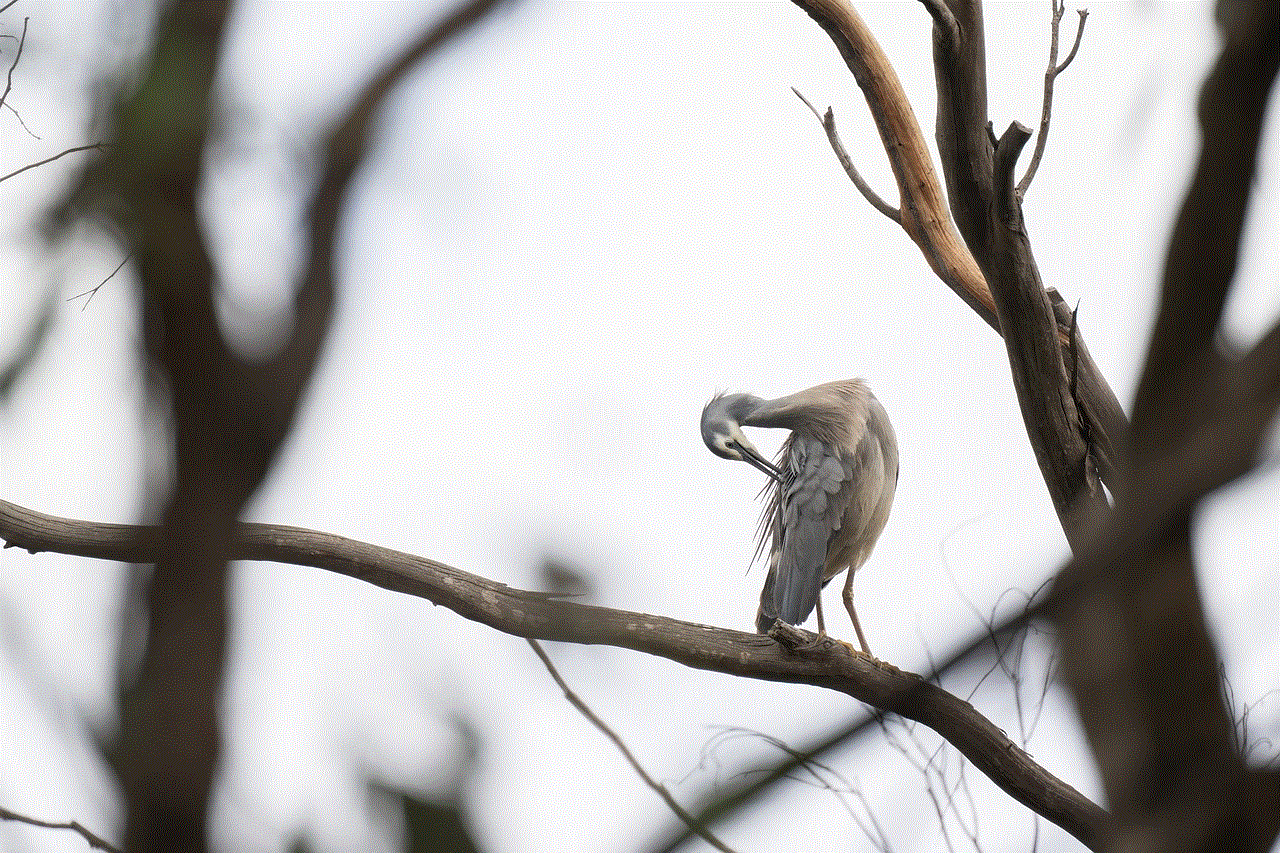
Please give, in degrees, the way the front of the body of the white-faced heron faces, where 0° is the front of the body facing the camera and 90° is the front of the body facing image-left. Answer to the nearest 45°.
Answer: approximately 270°

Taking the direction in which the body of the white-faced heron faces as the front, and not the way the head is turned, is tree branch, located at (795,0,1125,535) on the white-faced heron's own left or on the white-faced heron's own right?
on the white-faced heron's own right
